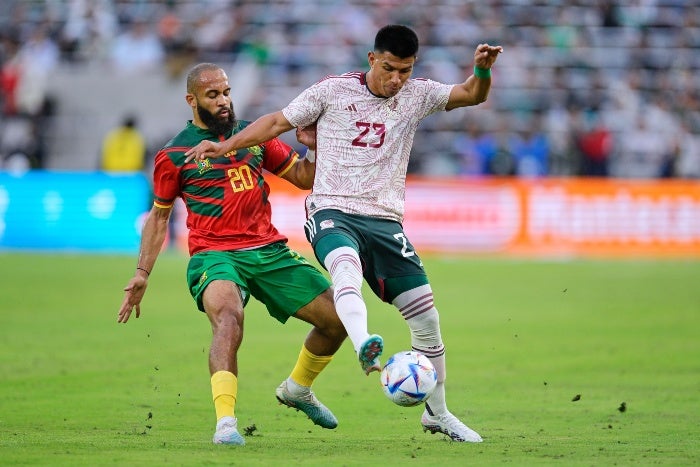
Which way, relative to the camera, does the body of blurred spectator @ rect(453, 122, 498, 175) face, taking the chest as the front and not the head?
toward the camera

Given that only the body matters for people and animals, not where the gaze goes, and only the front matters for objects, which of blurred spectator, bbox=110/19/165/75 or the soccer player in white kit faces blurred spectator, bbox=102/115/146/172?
blurred spectator, bbox=110/19/165/75

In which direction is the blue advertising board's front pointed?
toward the camera

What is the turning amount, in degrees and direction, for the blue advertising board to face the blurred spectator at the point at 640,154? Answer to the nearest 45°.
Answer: approximately 90° to its left

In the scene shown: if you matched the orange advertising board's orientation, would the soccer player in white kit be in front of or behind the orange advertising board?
in front

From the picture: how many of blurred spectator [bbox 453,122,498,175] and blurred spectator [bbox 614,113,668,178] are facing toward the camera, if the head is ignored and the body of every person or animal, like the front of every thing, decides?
2

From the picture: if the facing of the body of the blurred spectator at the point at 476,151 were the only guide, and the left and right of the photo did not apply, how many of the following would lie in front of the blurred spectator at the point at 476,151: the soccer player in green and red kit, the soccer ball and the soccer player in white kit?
3

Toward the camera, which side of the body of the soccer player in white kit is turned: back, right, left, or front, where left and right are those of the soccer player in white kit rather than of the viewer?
front

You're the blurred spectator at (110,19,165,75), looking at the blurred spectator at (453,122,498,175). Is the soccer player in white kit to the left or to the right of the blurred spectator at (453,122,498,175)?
right

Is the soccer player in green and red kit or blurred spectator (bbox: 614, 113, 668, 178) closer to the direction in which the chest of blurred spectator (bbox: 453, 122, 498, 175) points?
the soccer player in green and red kit

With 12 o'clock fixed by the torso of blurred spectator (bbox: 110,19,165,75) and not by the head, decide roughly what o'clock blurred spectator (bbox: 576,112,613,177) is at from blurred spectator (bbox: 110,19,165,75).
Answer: blurred spectator (bbox: 576,112,613,177) is roughly at 10 o'clock from blurred spectator (bbox: 110,19,165,75).

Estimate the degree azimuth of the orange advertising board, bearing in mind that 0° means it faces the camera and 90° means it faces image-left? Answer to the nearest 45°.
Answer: approximately 0°

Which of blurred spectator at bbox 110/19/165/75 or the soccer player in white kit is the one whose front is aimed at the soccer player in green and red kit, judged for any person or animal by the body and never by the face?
the blurred spectator

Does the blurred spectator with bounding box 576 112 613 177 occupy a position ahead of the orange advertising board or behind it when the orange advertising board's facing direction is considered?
behind
